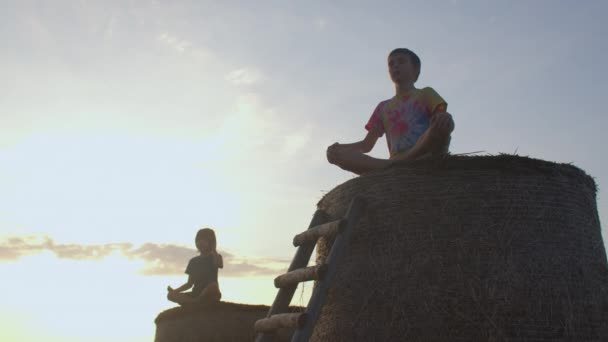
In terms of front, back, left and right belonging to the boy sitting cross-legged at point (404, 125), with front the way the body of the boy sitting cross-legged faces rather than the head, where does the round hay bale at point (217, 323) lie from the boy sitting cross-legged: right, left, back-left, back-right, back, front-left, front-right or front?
right

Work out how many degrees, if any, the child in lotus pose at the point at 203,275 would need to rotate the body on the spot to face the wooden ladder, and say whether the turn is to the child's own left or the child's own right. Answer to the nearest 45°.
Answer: approximately 45° to the child's own left

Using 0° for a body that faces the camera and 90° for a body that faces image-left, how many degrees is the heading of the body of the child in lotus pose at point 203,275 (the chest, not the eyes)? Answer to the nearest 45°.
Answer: approximately 45°

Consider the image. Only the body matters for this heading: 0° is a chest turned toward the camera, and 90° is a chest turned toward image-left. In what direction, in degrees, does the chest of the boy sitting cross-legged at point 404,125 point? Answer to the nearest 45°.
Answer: approximately 45°

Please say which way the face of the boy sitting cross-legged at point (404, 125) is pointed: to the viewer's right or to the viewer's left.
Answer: to the viewer's left

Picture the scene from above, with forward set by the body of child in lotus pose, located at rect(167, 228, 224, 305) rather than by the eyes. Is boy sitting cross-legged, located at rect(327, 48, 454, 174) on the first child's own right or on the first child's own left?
on the first child's own left
